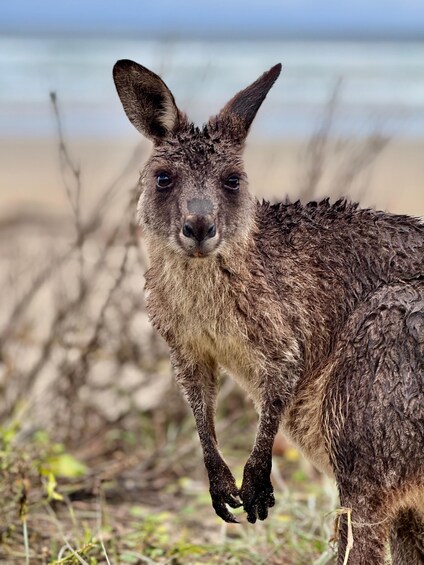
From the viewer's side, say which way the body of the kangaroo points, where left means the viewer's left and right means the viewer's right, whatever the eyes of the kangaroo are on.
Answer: facing the viewer and to the left of the viewer
